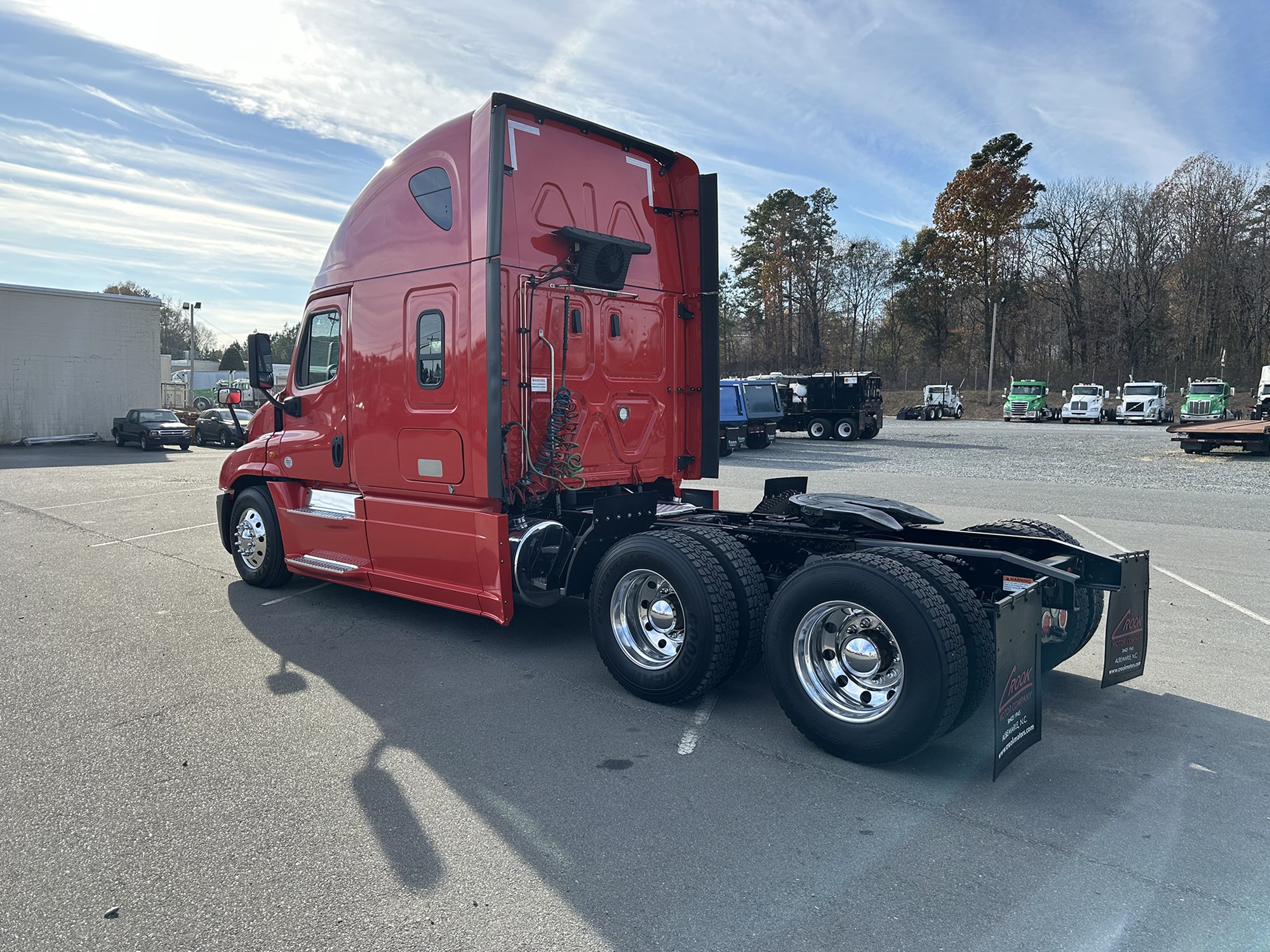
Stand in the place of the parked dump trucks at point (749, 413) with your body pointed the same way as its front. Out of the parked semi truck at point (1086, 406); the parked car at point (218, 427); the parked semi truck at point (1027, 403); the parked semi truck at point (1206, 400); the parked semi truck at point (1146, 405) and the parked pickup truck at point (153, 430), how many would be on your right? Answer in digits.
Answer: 4

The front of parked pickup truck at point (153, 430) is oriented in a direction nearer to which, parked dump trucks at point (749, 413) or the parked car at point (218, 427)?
the parked dump trucks

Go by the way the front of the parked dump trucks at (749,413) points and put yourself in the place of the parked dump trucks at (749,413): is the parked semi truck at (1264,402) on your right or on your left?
on your right

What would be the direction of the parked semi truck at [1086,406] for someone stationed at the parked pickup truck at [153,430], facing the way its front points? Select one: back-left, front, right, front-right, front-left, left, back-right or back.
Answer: front-left

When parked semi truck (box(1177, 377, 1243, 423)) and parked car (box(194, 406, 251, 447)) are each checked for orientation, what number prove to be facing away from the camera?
0

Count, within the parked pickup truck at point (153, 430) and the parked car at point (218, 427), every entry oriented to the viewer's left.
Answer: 0

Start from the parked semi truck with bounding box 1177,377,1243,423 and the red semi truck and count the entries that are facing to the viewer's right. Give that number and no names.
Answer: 0

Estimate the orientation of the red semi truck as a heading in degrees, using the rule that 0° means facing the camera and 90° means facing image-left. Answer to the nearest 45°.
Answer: approximately 135°

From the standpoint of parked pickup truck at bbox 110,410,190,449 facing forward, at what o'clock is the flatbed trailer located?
The flatbed trailer is roughly at 12 o'clock from the parked pickup truck.

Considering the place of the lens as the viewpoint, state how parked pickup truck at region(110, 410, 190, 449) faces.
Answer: facing the viewer and to the right of the viewer

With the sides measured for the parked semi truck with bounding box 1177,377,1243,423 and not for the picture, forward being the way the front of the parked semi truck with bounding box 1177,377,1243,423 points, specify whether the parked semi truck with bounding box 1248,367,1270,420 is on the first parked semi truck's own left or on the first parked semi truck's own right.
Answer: on the first parked semi truck's own left

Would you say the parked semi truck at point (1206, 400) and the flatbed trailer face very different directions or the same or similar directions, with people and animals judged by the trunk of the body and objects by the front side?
very different directions

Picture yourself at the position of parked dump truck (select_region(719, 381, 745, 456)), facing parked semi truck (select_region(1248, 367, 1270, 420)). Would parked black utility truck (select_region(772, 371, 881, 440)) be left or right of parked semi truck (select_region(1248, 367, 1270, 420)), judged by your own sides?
left

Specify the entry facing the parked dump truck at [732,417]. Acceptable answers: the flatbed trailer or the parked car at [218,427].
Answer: the parked car

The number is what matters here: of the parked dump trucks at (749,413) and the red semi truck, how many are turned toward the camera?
0

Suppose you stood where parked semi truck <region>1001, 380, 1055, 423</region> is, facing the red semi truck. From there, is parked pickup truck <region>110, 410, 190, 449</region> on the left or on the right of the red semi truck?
right

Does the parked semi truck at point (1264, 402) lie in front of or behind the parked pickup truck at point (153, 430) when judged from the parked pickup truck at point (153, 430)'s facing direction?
in front
